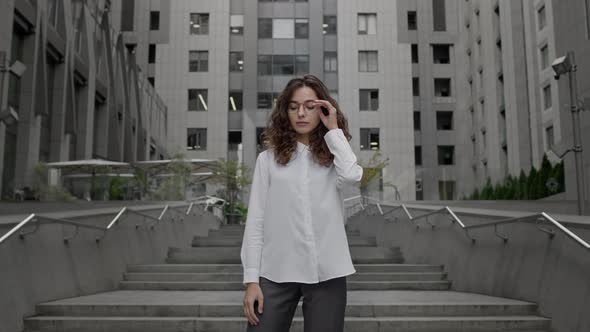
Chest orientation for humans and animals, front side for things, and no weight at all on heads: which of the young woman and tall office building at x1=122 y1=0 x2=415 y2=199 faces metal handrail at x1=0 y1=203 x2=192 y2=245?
the tall office building

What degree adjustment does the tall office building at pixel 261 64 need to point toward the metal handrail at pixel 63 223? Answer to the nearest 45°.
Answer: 0° — it already faces it

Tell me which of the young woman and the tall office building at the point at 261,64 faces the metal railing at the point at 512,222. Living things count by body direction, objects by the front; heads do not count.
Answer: the tall office building

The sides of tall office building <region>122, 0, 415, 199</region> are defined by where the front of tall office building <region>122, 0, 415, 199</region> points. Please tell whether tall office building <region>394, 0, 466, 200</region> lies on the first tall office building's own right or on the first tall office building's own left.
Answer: on the first tall office building's own left

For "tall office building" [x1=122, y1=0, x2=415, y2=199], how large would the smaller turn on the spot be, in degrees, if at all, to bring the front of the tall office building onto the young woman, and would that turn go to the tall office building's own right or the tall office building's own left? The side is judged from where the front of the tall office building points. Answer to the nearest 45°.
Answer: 0° — it already faces them

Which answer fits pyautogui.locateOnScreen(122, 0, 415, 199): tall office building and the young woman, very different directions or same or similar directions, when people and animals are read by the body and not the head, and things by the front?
same or similar directions

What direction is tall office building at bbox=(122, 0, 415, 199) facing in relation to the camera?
toward the camera

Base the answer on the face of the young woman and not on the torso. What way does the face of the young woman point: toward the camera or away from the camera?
toward the camera

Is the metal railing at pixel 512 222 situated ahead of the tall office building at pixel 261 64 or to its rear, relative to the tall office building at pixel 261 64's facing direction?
ahead

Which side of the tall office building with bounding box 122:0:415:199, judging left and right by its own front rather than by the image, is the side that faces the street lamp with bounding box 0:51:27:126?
front

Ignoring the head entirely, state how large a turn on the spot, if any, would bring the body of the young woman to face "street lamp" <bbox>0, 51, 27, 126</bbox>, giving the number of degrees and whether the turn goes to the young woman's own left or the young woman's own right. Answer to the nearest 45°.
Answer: approximately 135° to the young woman's own right

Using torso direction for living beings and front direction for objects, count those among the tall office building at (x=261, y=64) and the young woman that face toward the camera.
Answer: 2

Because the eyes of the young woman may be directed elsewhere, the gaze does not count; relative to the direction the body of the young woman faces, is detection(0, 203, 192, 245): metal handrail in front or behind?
behind

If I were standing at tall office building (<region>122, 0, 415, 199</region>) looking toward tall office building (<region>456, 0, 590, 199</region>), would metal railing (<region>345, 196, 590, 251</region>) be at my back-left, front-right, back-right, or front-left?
front-right

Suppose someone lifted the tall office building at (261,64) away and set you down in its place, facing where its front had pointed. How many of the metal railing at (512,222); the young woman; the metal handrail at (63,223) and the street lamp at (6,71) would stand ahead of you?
4
